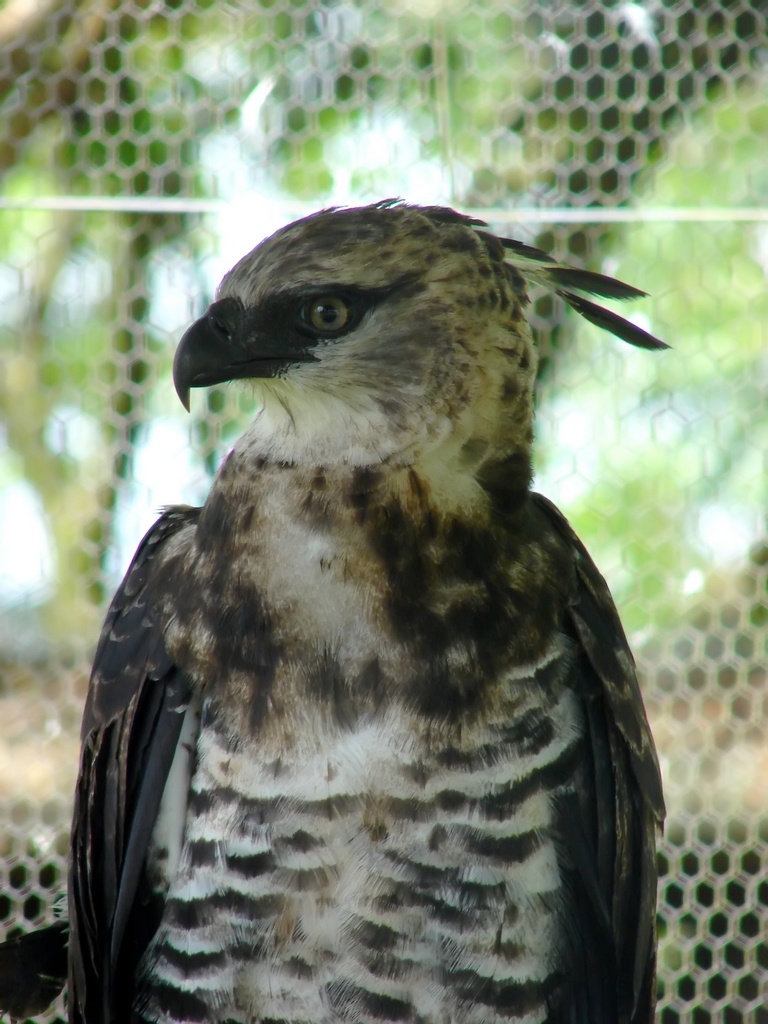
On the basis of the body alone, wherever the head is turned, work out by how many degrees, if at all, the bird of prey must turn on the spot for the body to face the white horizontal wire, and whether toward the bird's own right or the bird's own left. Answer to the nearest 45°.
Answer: approximately 180°

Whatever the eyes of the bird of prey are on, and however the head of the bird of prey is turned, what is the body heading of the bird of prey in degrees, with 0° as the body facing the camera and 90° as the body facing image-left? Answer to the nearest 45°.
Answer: approximately 0°
